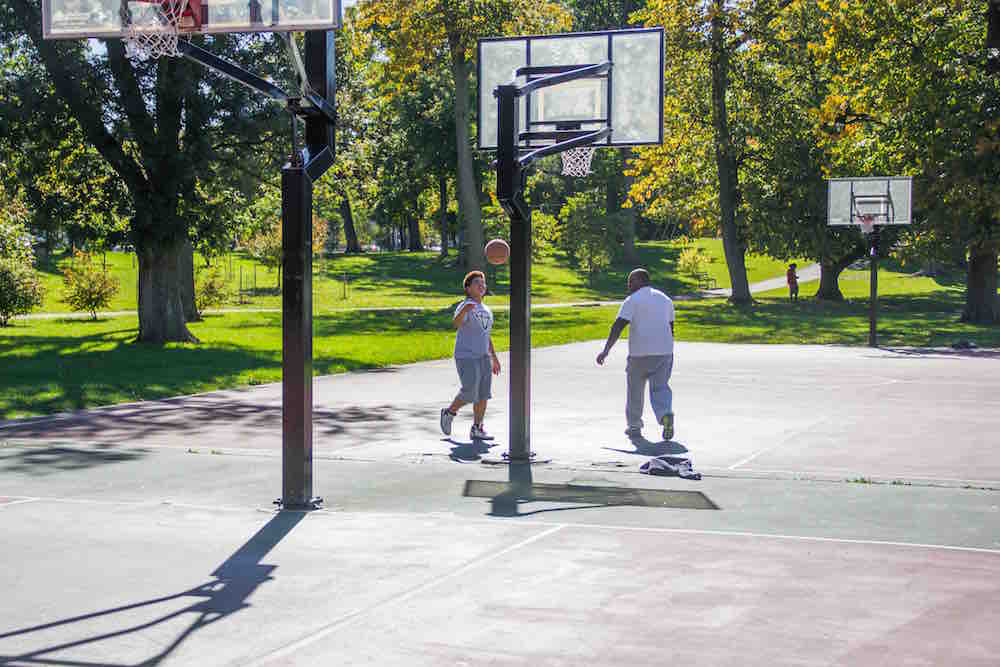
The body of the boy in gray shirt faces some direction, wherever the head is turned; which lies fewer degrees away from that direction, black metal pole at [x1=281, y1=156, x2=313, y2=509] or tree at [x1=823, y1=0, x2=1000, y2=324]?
the black metal pole

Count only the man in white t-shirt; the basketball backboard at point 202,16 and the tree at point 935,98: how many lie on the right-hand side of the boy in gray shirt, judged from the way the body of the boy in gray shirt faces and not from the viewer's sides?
1

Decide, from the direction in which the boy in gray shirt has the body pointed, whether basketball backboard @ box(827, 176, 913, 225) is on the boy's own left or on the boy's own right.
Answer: on the boy's own left

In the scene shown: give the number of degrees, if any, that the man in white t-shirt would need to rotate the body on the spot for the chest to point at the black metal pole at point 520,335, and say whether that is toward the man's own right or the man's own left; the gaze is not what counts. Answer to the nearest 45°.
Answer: approximately 90° to the man's own left

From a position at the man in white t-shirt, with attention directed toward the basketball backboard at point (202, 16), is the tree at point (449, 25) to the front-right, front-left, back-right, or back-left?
back-right
